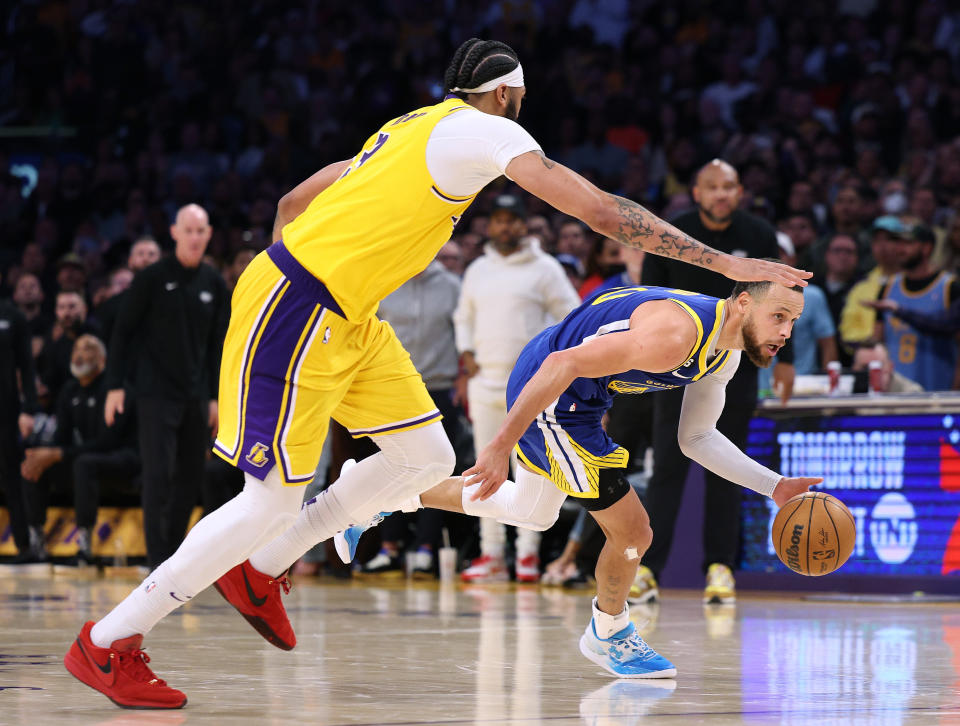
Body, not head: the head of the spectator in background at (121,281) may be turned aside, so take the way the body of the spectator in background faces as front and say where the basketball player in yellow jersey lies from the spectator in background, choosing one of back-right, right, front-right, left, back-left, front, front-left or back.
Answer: front

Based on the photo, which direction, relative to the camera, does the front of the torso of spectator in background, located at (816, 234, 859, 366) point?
toward the camera

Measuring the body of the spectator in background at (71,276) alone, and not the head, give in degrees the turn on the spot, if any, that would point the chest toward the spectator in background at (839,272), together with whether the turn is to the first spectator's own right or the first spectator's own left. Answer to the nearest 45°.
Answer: approximately 45° to the first spectator's own left

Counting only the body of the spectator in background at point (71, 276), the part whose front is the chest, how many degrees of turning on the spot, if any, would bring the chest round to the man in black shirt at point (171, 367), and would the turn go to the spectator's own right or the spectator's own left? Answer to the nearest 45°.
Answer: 0° — they already face them

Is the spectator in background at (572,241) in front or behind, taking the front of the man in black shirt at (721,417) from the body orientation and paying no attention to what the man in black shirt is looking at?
behind

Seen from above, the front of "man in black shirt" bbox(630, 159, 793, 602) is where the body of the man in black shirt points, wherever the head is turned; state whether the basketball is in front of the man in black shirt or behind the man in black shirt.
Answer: in front

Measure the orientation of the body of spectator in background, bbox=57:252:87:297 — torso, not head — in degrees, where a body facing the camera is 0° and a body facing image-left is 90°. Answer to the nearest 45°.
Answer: approximately 0°

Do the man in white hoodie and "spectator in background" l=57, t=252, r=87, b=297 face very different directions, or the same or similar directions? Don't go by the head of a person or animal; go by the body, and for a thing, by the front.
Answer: same or similar directions

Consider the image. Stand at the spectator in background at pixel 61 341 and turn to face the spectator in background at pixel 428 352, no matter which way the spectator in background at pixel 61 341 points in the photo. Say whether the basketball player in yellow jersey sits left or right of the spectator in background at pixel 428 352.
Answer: right

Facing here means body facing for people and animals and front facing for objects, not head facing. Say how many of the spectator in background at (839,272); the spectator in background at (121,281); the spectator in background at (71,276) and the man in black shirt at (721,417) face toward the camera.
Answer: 4

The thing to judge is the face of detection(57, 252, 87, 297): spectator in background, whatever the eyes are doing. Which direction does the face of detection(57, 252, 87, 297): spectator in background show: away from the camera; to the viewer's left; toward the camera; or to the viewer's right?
toward the camera

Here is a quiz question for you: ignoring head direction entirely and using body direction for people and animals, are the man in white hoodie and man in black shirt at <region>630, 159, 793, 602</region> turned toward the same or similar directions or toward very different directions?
same or similar directions

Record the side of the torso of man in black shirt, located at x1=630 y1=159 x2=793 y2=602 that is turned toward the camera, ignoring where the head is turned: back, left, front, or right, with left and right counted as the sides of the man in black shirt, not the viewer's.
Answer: front

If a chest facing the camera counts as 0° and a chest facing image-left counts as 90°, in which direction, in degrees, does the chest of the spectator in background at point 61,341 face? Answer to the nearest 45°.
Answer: approximately 0°

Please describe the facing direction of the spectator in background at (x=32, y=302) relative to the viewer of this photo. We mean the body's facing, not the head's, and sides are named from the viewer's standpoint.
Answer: facing the viewer

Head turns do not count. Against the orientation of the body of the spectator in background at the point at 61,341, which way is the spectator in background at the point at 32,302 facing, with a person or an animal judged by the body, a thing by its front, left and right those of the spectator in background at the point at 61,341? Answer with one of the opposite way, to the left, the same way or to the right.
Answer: the same way

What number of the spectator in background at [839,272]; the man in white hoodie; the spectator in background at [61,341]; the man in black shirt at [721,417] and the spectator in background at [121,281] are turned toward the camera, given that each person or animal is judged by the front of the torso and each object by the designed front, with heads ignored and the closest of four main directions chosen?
5

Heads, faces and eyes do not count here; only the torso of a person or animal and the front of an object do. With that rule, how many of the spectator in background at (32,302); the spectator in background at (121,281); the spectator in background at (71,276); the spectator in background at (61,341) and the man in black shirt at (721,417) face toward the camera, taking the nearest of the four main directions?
5

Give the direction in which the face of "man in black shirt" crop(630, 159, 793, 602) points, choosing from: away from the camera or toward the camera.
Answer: toward the camera

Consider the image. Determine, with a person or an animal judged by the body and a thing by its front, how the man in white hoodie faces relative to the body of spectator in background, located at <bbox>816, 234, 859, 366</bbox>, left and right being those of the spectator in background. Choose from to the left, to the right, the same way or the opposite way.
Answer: the same way

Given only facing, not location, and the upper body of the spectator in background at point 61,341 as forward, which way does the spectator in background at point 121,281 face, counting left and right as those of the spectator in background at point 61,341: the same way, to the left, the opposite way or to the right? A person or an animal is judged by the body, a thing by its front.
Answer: the same way
